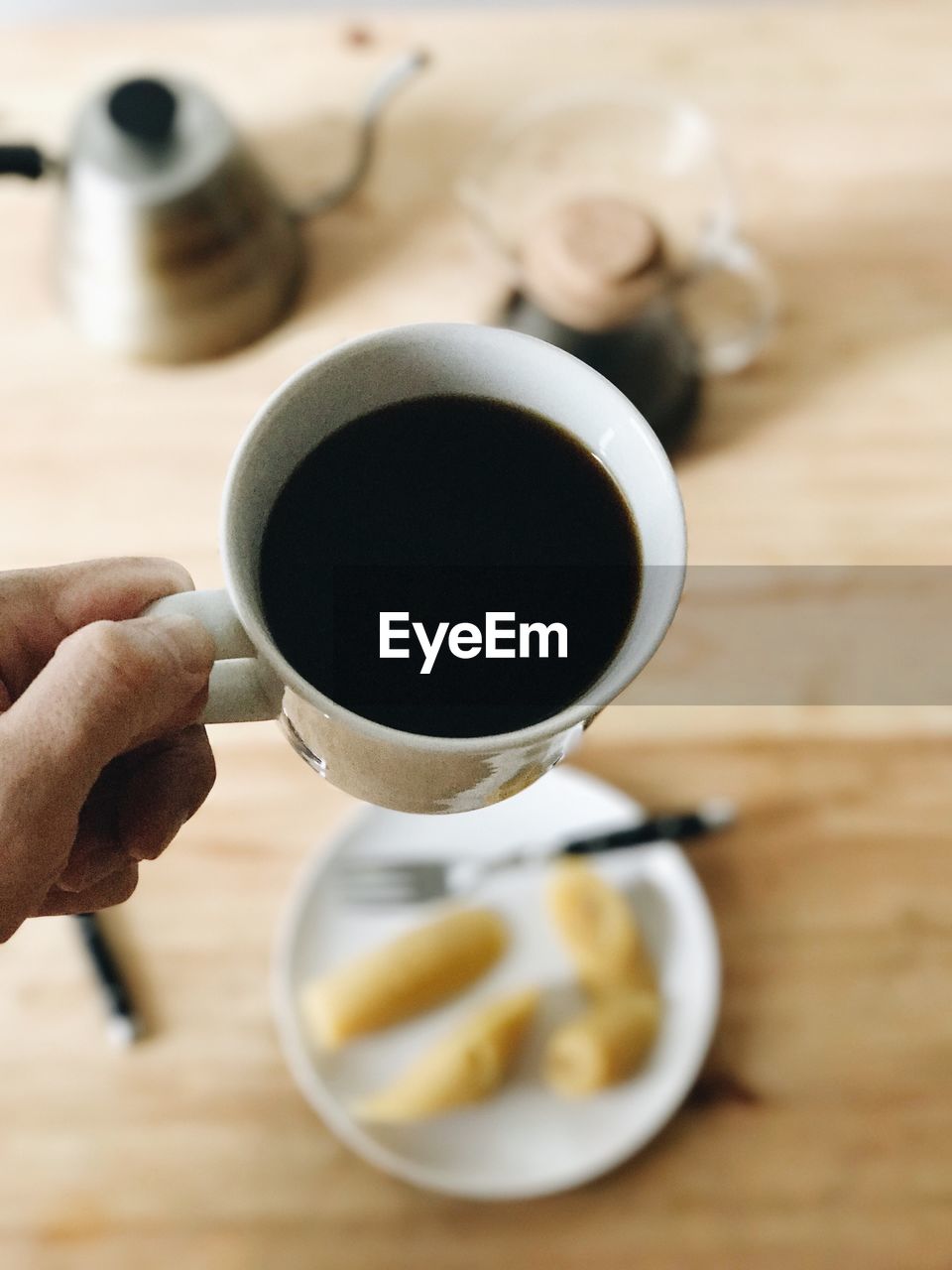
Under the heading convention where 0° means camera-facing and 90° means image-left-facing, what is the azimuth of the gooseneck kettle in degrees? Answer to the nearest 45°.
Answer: approximately 270°
